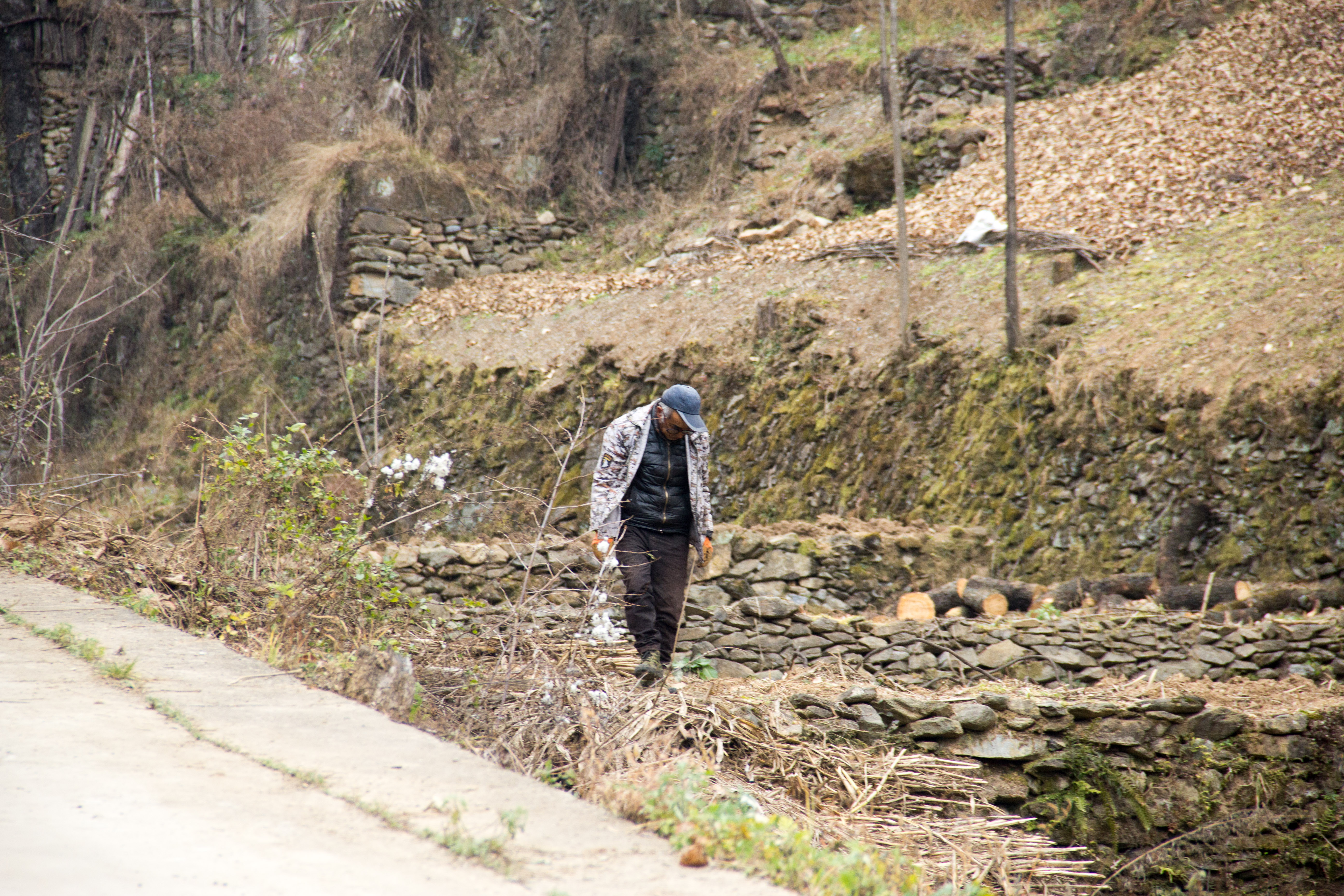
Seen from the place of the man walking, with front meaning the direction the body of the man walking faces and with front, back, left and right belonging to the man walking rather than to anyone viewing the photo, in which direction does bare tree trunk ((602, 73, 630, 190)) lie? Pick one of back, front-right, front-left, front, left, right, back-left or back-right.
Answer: back

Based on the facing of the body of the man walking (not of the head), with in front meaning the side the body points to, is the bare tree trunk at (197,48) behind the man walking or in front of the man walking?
behind

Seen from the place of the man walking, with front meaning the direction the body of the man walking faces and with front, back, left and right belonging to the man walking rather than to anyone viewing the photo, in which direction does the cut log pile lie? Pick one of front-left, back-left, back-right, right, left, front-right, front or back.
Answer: back-left

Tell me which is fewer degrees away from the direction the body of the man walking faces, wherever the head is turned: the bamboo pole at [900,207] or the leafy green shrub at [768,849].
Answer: the leafy green shrub

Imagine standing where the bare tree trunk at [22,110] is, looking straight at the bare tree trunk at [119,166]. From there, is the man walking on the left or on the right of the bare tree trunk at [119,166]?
right

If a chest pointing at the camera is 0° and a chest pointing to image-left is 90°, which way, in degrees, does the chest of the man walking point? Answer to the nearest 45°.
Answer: approximately 0°
